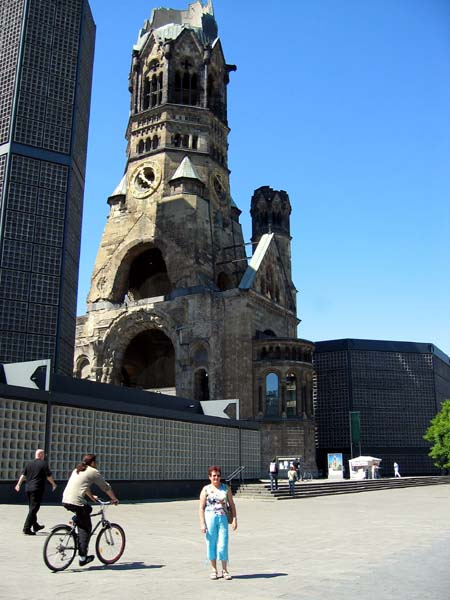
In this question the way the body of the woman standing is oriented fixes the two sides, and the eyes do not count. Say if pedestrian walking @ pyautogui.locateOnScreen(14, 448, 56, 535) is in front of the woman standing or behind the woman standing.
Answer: behind

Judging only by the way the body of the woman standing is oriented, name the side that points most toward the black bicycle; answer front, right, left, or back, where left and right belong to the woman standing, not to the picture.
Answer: right

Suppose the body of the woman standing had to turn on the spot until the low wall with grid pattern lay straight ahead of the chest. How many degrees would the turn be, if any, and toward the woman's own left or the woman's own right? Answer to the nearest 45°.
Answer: approximately 180°

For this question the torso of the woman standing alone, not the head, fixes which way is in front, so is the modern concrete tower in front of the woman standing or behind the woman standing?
behind

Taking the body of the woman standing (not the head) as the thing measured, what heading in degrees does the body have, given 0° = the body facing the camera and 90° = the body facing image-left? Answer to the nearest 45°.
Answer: approximately 0°

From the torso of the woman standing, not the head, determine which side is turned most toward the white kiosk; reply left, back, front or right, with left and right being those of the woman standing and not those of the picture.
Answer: back

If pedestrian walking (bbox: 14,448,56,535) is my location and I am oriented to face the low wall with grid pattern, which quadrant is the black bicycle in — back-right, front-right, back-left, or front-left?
back-right

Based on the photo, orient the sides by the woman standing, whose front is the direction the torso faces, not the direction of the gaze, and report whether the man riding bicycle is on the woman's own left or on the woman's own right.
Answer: on the woman's own right

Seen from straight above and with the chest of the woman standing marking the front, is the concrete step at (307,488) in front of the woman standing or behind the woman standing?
behind
